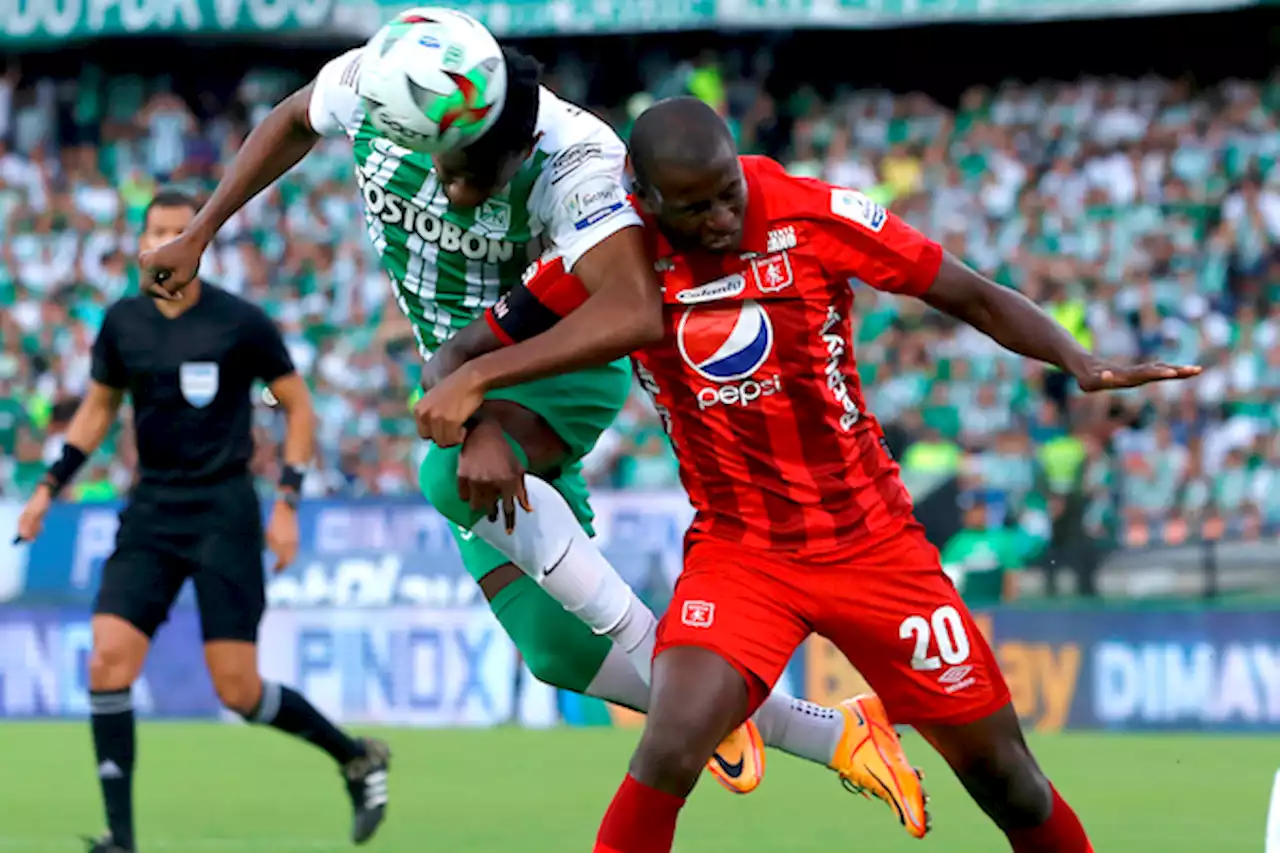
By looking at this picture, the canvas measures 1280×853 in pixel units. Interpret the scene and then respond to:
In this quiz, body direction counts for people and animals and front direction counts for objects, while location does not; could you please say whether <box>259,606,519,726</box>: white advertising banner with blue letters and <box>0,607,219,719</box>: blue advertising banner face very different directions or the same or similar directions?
same or similar directions

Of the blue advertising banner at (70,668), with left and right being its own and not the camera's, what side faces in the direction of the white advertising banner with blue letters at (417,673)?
left

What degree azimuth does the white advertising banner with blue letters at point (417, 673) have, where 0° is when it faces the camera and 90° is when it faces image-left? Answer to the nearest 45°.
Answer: approximately 0°

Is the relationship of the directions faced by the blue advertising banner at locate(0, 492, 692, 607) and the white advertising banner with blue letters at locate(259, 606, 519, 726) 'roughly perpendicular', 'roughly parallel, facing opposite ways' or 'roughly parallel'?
roughly parallel

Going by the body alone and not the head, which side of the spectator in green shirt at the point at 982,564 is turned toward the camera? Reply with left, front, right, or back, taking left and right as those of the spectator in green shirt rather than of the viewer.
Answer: front

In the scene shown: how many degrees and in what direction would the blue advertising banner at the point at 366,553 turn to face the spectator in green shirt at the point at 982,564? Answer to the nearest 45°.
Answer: approximately 90° to its left

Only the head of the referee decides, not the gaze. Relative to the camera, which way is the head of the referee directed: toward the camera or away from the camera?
toward the camera

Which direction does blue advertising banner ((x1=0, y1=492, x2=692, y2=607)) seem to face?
toward the camera

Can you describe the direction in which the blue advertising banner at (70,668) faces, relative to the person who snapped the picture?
facing the viewer

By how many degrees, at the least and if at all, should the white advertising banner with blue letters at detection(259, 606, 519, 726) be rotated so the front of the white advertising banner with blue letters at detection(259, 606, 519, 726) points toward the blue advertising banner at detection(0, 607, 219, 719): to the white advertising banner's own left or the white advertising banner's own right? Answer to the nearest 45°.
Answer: approximately 90° to the white advertising banner's own right

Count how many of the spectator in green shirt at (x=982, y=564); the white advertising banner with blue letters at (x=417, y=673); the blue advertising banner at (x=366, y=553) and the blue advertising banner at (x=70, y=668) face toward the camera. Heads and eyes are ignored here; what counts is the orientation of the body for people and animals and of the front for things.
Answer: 4

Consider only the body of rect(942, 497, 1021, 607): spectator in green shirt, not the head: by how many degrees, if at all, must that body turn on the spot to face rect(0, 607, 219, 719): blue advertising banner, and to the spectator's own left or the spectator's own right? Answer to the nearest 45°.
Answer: approximately 90° to the spectator's own right

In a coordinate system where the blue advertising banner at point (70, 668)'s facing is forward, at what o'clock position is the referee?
The referee is roughly at 12 o'clock from the blue advertising banner.

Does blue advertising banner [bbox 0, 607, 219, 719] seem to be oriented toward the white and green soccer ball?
yes

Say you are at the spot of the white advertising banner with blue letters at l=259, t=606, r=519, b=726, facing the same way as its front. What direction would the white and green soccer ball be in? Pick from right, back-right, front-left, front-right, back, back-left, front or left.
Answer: front
